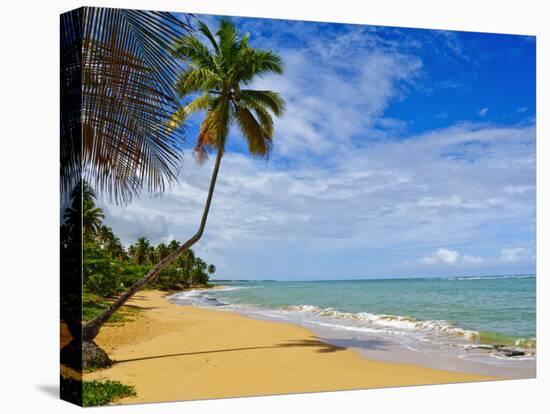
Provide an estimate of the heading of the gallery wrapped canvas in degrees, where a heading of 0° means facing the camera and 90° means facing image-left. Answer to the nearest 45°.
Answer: approximately 315°
